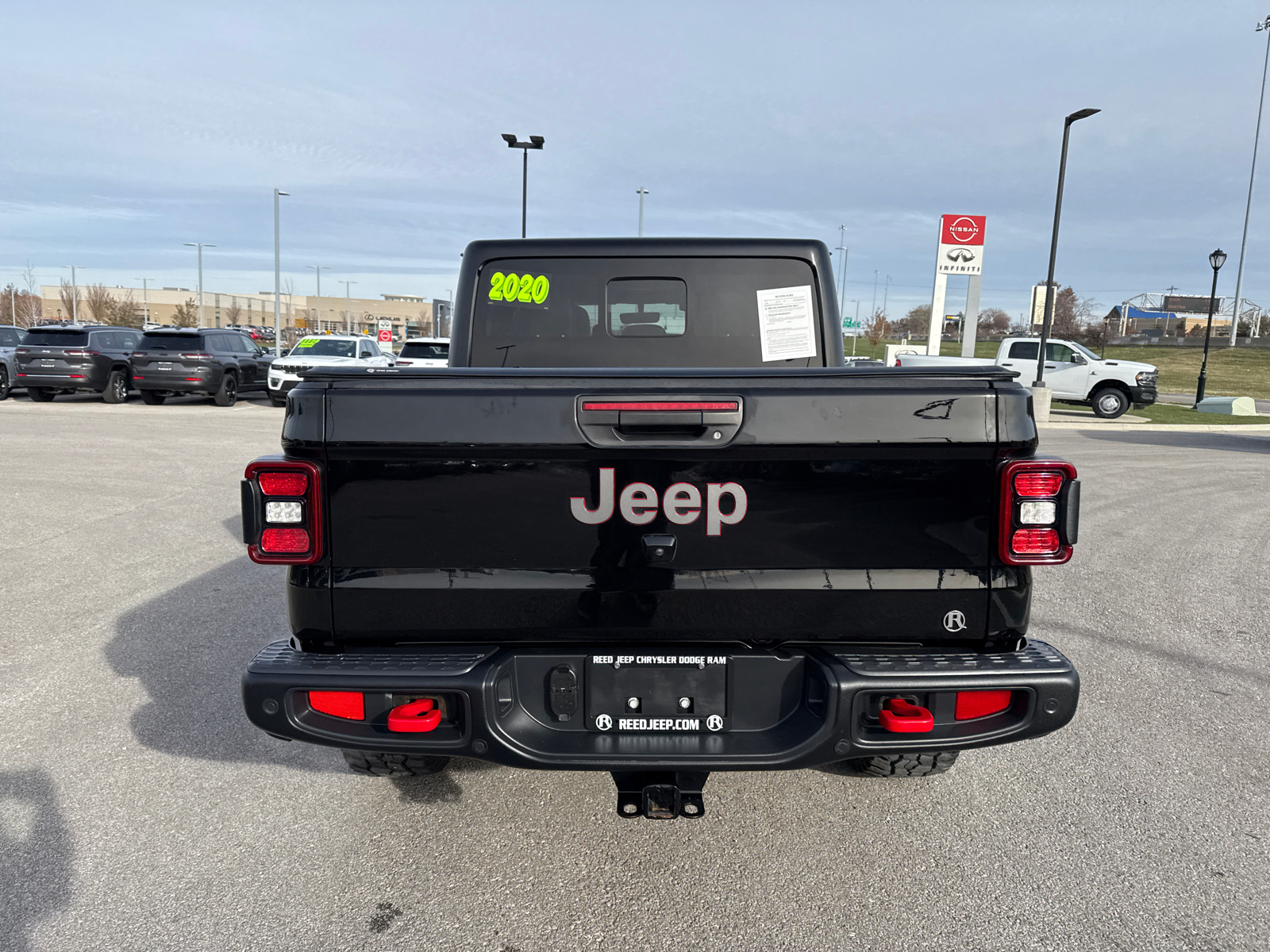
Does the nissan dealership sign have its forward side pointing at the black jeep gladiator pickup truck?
yes

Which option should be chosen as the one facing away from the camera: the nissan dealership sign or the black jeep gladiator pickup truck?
the black jeep gladiator pickup truck

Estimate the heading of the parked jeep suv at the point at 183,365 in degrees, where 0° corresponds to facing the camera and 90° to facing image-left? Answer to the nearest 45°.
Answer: approximately 225°

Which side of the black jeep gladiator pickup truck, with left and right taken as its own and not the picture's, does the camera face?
back

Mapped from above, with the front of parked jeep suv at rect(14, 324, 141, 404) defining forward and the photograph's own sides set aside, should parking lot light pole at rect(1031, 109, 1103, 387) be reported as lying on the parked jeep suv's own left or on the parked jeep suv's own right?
on the parked jeep suv's own right

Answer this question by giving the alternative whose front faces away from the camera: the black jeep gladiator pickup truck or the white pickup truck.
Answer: the black jeep gladiator pickup truck

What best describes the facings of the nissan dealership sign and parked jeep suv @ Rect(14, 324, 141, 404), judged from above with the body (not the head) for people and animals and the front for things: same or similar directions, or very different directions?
very different directions

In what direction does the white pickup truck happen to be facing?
to the viewer's right

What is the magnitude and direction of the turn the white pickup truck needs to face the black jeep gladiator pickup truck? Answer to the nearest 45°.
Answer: approximately 90° to its right

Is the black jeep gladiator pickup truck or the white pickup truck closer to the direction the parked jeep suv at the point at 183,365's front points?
the white pickup truck

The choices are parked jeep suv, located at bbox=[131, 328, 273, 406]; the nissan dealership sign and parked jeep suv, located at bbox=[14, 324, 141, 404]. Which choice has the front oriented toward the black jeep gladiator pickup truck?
the nissan dealership sign
